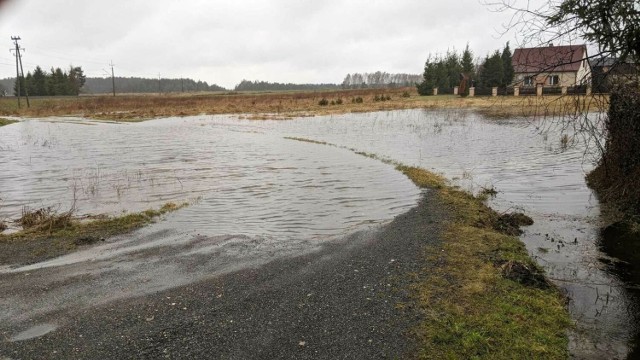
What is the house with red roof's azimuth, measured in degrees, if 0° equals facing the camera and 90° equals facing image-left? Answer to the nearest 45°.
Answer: approximately 0°
